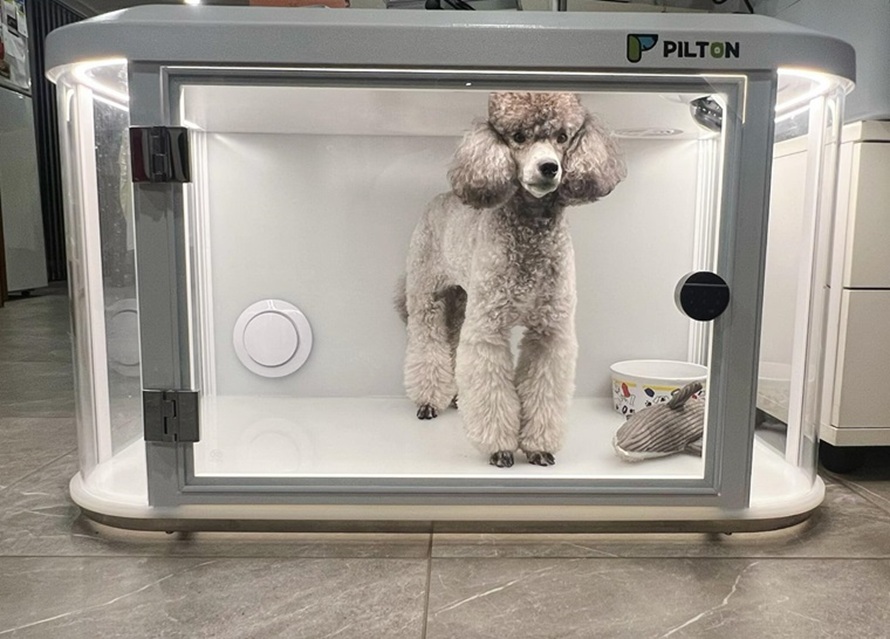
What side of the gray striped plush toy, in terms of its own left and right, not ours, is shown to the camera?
left

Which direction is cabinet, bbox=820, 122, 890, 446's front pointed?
toward the camera

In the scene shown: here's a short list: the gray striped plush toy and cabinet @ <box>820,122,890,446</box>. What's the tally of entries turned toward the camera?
1

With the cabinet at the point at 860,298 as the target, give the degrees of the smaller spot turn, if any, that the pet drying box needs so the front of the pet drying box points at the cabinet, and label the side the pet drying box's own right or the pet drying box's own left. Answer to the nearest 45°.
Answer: approximately 90° to the pet drying box's own left

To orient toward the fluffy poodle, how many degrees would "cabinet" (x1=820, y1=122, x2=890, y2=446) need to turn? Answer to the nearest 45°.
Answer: approximately 45° to its right

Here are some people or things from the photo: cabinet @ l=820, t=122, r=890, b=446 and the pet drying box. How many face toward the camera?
2

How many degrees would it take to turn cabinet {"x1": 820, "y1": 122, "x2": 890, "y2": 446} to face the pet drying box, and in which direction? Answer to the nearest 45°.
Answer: approximately 45° to its right
